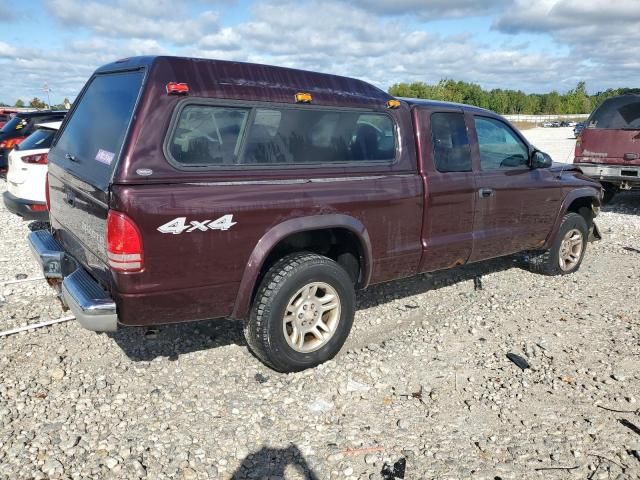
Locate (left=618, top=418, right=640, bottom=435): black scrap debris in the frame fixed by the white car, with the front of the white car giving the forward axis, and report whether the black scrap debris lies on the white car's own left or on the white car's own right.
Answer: on the white car's own right

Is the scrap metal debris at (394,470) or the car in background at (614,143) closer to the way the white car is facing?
the car in background

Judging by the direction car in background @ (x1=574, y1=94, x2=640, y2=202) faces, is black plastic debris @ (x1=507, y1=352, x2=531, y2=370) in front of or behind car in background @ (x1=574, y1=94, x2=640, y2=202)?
behind

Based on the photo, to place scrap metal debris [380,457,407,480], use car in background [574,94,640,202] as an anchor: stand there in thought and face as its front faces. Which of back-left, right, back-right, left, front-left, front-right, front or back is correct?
back

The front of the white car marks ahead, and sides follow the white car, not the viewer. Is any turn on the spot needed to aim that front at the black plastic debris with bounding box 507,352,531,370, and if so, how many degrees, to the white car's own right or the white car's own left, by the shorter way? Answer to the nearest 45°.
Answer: approximately 90° to the white car's own right

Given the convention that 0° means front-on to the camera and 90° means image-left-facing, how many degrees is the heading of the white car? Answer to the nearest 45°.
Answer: approximately 225°

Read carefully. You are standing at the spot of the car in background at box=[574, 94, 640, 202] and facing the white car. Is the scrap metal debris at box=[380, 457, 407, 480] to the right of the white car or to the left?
left

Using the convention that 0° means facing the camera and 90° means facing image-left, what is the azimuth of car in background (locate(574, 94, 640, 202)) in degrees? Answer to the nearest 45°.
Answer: approximately 180°

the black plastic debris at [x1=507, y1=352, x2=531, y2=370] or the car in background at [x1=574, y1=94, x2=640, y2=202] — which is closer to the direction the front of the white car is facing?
the car in background

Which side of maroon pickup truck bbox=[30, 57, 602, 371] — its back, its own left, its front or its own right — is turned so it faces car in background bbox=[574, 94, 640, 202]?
front

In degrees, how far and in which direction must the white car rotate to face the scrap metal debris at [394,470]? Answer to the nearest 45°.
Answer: approximately 135° to its right

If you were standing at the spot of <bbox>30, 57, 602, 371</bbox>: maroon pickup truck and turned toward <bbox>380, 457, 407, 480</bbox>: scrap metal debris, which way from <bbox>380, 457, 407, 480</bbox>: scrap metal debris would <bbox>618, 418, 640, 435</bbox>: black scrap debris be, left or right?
left

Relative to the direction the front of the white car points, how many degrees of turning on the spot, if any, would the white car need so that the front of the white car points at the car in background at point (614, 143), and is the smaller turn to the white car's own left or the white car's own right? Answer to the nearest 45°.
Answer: approximately 45° to the white car's own right

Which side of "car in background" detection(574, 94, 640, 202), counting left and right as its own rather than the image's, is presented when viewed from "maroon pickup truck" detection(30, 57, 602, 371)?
back

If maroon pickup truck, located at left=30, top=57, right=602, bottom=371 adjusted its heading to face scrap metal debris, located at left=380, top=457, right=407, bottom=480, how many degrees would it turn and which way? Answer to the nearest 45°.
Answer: approximately 90° to its right

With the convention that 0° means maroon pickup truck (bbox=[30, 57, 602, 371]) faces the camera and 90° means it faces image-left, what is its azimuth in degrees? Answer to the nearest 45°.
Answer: approximately 225°

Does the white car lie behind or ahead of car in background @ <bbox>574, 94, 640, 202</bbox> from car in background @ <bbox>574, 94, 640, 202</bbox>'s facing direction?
behind
